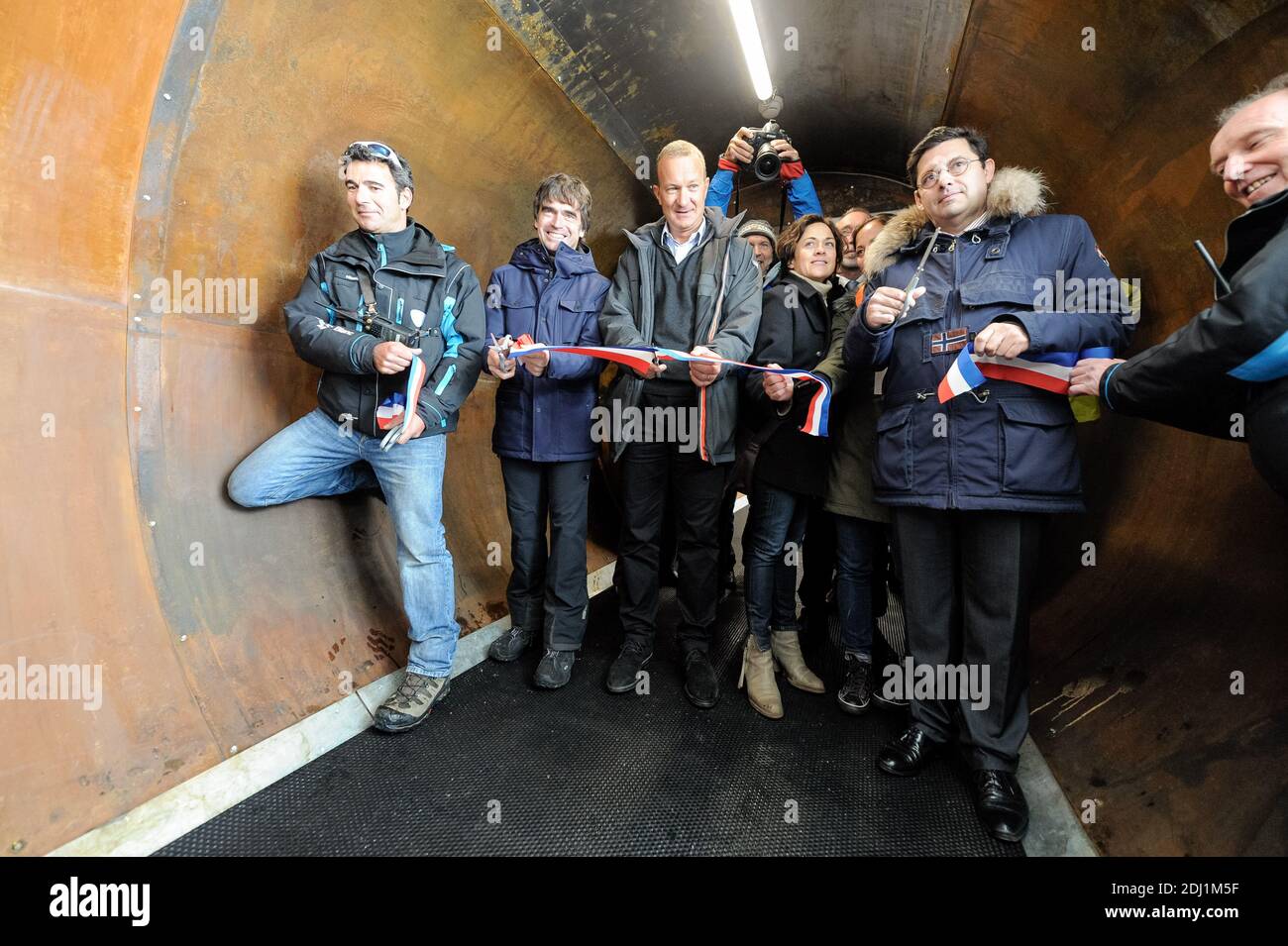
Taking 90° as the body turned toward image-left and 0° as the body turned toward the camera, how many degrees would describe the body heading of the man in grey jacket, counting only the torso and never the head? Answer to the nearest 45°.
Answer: approximately 0°

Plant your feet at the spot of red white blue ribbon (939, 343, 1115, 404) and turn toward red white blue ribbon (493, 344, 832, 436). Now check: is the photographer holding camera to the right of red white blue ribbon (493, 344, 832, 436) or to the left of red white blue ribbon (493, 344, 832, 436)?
right

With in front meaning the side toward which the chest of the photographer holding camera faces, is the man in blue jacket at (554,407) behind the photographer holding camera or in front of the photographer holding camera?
in front

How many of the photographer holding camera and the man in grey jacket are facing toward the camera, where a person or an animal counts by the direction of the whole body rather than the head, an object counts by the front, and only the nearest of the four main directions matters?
2

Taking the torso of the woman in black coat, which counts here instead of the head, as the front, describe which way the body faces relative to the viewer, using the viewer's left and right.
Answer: facing the viewer and to the right of the viewer

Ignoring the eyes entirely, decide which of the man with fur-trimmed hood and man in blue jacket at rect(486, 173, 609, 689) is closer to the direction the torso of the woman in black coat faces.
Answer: the man with fur-trimmed hood

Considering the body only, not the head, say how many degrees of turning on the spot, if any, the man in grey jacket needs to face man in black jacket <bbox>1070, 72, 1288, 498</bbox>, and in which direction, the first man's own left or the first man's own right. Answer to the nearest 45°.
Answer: approximately 45° to the first man's own left

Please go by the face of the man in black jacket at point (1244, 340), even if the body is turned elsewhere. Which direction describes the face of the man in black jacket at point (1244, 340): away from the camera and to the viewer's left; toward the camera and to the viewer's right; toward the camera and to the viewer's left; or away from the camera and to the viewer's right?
toward the camera and to the viewer's left

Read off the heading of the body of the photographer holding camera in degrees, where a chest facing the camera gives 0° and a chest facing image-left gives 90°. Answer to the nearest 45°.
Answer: approximately 0°
